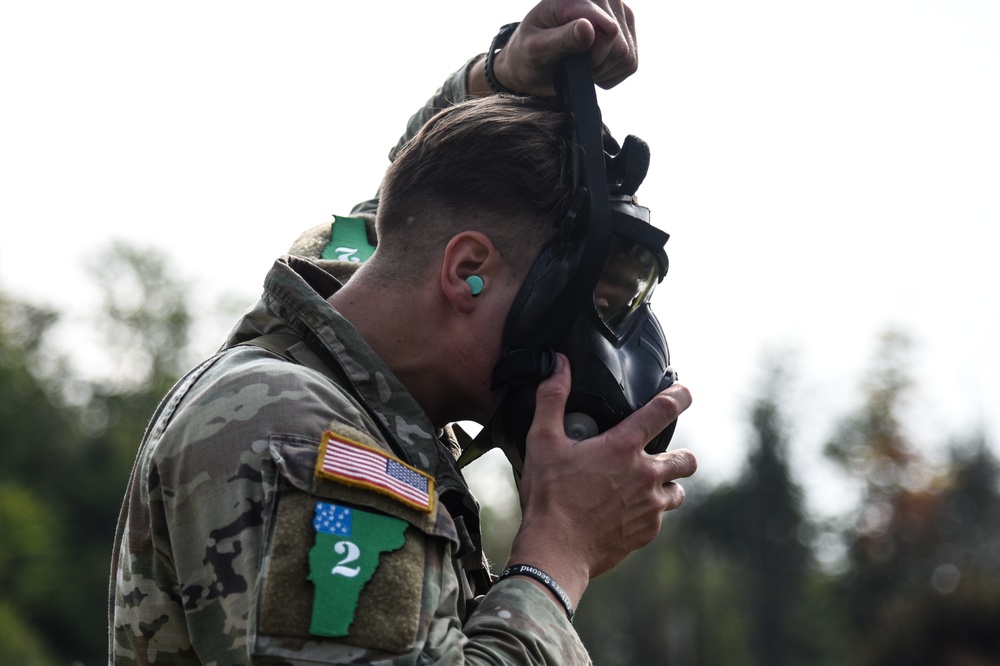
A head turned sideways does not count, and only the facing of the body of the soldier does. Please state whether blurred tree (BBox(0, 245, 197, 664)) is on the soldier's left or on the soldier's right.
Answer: on the soldier's left

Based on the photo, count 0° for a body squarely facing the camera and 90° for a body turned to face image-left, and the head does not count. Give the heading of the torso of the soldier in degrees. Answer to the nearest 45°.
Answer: approximately 270°
